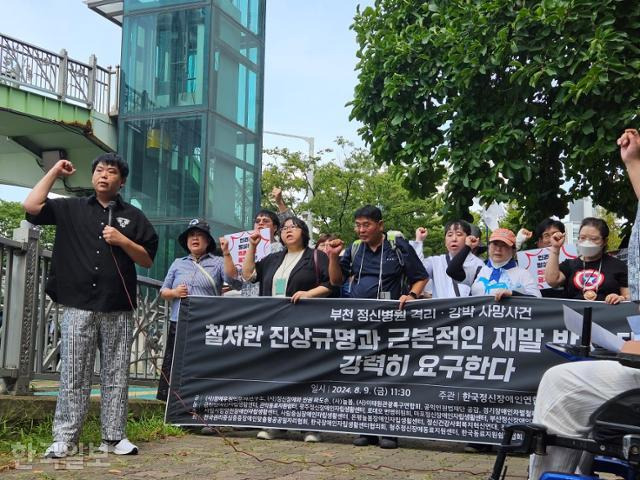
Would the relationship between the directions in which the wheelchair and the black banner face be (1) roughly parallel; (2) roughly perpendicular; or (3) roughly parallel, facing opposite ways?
roughly perpendicular

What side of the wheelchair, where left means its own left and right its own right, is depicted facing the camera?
left

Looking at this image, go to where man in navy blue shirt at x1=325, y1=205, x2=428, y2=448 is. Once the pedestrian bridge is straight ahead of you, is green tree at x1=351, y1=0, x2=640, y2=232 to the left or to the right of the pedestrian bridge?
right

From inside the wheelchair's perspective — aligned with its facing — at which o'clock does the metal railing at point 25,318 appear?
The metal railing is roughly at 1 o'clock from the wheelchair.

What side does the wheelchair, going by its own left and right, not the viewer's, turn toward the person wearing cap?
right

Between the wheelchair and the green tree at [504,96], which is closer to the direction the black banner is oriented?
the wheelchair

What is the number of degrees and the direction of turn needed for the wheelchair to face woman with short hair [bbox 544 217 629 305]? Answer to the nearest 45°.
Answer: approximately 90° to its right

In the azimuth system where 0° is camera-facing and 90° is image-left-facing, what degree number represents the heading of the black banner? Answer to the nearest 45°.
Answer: approximately 0°

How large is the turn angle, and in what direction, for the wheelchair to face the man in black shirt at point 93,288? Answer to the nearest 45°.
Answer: approximately 45° to its right

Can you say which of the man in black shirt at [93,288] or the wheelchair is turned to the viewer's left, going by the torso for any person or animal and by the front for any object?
the wheelchair
